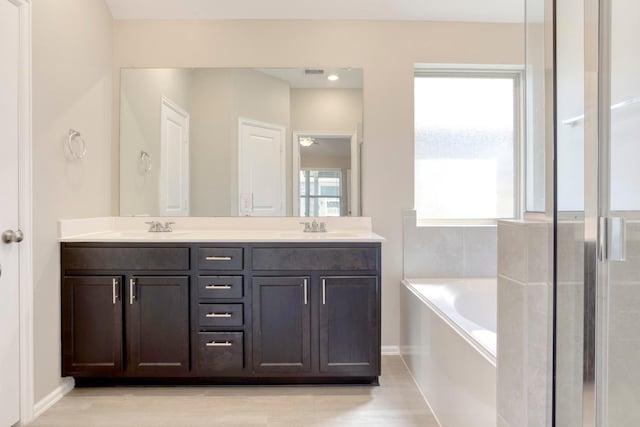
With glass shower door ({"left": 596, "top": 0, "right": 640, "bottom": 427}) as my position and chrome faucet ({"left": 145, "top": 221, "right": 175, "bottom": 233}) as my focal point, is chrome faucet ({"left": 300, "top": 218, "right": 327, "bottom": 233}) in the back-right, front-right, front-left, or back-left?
front-right

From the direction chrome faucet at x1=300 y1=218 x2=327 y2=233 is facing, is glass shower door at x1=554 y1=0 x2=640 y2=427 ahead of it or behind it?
ahead

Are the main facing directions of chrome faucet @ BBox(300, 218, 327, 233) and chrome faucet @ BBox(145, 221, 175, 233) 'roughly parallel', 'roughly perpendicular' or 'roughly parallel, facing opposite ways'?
roughly parallel

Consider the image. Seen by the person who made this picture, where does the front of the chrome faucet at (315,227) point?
facing the viewer

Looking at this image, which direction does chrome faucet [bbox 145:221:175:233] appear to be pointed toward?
toward the camera

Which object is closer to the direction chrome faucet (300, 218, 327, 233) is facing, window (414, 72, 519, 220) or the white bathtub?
the white bathtub

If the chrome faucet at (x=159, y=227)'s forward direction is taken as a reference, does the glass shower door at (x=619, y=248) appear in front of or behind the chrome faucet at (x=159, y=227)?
in front

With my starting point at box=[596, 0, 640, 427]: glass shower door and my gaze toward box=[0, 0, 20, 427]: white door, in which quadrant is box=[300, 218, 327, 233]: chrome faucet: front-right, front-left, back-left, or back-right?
front-right

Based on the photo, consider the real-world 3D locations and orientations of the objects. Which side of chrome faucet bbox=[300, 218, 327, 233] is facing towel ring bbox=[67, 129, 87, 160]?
right

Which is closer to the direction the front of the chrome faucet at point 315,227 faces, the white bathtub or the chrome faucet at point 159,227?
the white bathtub

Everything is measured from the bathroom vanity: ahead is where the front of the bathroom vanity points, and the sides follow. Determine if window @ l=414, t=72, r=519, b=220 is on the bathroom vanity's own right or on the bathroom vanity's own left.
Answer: on the bathroom vanity's own left

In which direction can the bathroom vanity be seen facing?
toward the camera
